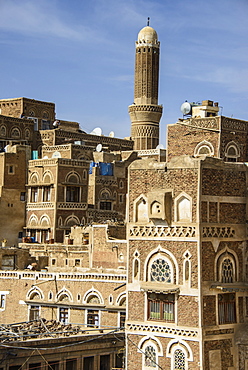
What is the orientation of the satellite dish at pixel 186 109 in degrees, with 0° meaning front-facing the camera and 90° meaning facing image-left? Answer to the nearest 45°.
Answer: approximately 45°
